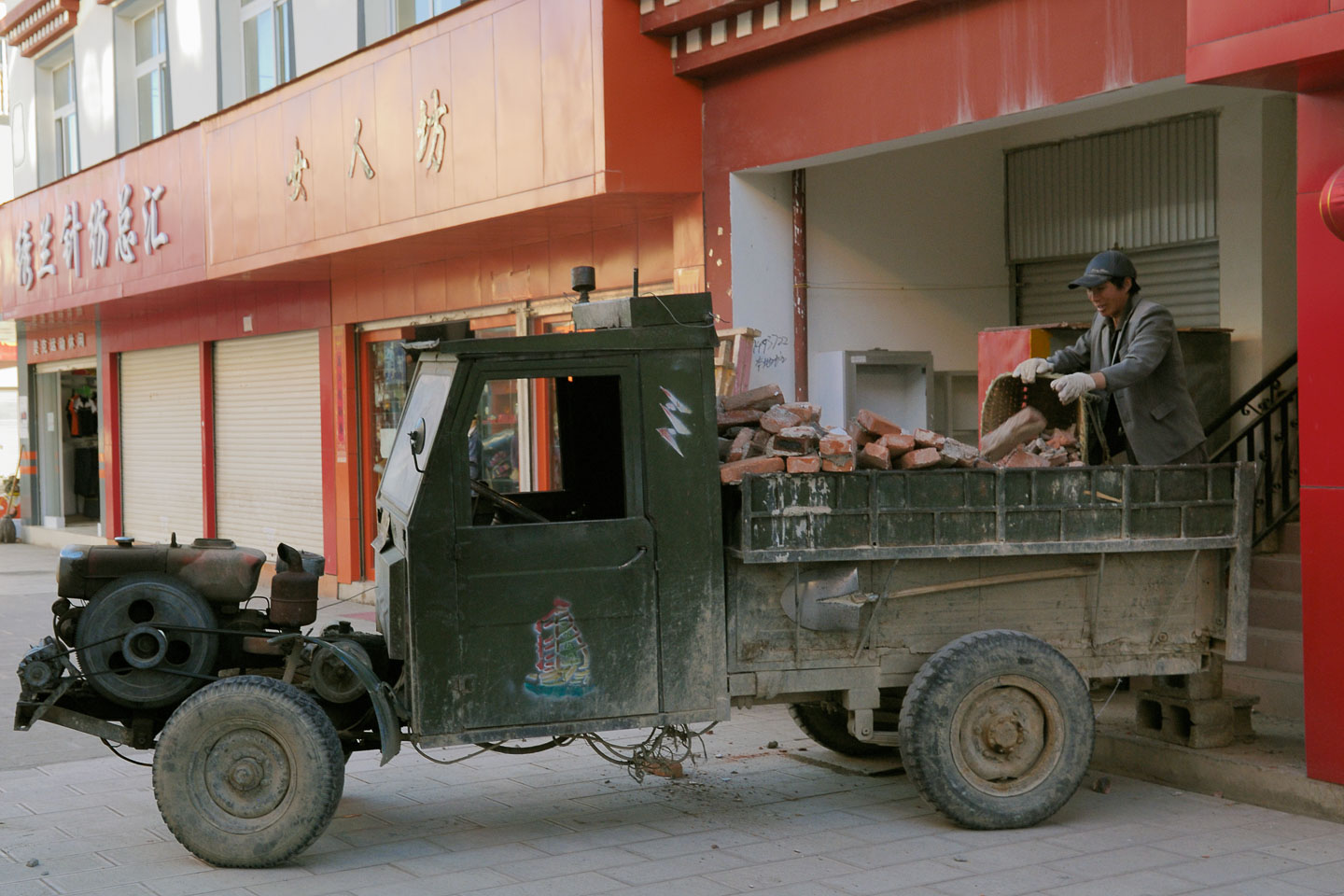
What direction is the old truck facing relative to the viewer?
to the viewer's left

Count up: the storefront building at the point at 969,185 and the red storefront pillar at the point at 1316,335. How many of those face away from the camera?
0

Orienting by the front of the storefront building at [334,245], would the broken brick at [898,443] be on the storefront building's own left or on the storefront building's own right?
on the storefront building's own left

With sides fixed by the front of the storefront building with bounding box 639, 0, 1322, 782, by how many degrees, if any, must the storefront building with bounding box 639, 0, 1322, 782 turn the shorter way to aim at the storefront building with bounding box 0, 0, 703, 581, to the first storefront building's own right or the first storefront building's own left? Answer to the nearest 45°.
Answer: approximately 90° to the first storefront building's own right

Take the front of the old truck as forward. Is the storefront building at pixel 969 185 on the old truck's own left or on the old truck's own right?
on the old truck's own right

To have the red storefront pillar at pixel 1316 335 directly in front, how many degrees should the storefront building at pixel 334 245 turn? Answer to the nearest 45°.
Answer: approximately 90° to its left

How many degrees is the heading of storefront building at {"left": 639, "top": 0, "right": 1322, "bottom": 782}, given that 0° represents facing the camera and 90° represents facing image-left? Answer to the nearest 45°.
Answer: approximately 45°

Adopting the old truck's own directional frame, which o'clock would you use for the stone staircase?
The stone staircase is roughly at 5 o'clock from the old truck.

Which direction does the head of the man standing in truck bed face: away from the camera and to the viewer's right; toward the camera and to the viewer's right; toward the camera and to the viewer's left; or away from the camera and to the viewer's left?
toward the camera and to the viewer's left
